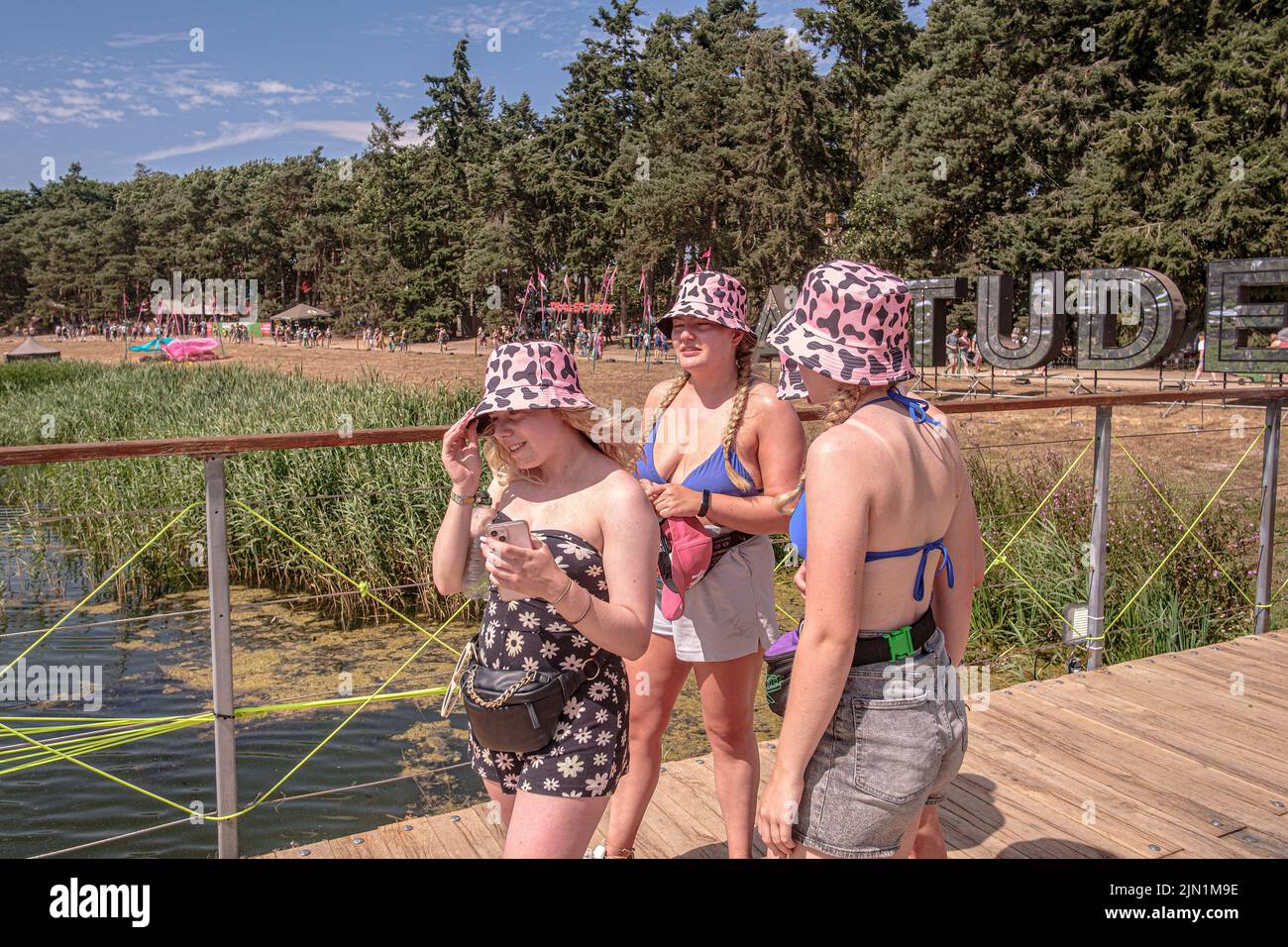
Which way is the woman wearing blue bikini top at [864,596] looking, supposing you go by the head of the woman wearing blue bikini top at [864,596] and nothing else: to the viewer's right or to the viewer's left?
to the viewer's left

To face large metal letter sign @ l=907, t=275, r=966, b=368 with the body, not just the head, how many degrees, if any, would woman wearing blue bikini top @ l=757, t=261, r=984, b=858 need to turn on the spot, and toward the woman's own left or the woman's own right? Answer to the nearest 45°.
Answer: approximately 45° to the woman's own right

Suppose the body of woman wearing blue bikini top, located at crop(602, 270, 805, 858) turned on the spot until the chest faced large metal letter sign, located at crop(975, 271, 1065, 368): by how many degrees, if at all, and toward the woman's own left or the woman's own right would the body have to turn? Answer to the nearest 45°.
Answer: approximately 135° to the woman's own right

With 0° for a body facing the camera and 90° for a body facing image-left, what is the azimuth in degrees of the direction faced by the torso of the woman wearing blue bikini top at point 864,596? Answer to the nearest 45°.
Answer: approximately 135°

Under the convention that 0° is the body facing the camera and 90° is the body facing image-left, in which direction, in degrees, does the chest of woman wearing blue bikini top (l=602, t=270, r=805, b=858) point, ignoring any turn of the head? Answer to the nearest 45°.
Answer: approximately 45°

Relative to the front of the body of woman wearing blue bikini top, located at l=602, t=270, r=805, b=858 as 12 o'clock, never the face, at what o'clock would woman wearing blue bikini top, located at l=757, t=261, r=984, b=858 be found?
woman wearing blue bikini top, located at l=757, t=261, r=984, b=858 is roughly at 10 o'clock from woman wearing blue bikini top, located at l=602, t=270, r=805, b=858.

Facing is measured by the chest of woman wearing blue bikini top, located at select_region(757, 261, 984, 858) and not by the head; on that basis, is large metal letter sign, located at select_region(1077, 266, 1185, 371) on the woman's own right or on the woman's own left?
on the woman's own right
